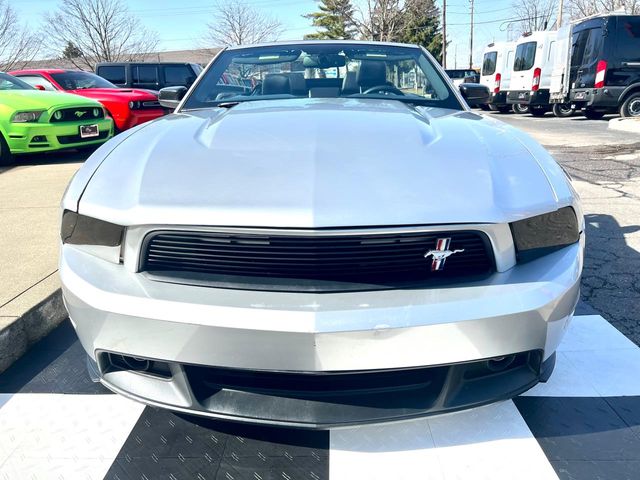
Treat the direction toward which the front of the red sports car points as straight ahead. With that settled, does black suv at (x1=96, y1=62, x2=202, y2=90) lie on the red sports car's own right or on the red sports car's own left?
on the red sports car's own left

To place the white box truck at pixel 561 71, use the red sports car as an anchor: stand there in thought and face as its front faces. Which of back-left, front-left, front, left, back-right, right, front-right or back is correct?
front-left

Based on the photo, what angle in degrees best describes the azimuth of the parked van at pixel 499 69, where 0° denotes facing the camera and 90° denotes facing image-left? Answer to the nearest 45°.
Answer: approximately 225°

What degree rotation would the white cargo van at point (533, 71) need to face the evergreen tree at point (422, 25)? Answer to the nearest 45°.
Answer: approximately 45° to its left

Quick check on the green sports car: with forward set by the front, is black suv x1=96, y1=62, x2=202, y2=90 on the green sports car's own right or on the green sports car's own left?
on the green sports car's own left

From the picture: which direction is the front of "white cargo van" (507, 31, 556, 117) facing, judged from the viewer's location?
facing away from the viewer and to the right of the viewer

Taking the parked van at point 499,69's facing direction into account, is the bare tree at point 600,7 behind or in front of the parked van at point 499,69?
in front

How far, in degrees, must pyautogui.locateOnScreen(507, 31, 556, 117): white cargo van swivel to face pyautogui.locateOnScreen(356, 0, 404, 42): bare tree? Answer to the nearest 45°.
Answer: approximately 90° to its left

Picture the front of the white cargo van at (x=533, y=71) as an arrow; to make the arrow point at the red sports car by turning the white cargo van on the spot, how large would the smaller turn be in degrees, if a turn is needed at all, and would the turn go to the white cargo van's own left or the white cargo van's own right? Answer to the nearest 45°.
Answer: approximately 180°

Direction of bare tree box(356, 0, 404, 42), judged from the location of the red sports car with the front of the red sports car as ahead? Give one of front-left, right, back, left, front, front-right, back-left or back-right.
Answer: left

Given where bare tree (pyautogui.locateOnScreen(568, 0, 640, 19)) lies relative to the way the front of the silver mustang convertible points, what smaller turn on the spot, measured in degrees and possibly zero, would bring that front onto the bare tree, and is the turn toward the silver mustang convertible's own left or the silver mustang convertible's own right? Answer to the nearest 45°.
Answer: approximately 135° to the silver mustang convertible's own left

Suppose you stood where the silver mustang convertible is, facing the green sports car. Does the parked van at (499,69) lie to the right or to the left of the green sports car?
right

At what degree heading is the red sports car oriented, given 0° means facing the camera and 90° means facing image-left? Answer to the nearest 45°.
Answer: approximately 315°
